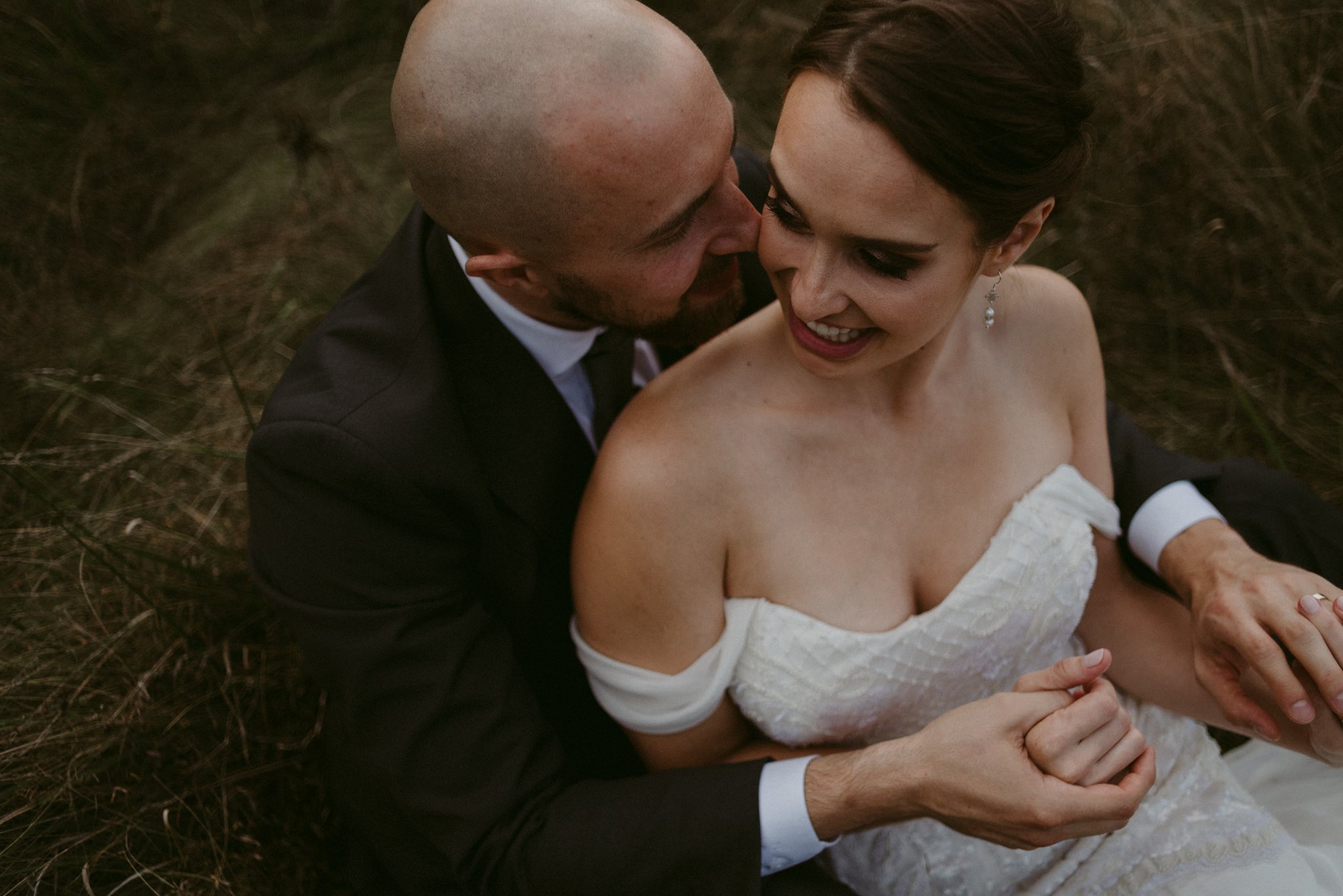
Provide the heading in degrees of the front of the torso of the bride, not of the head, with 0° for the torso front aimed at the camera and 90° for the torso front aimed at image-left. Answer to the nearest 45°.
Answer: approximately 0°
